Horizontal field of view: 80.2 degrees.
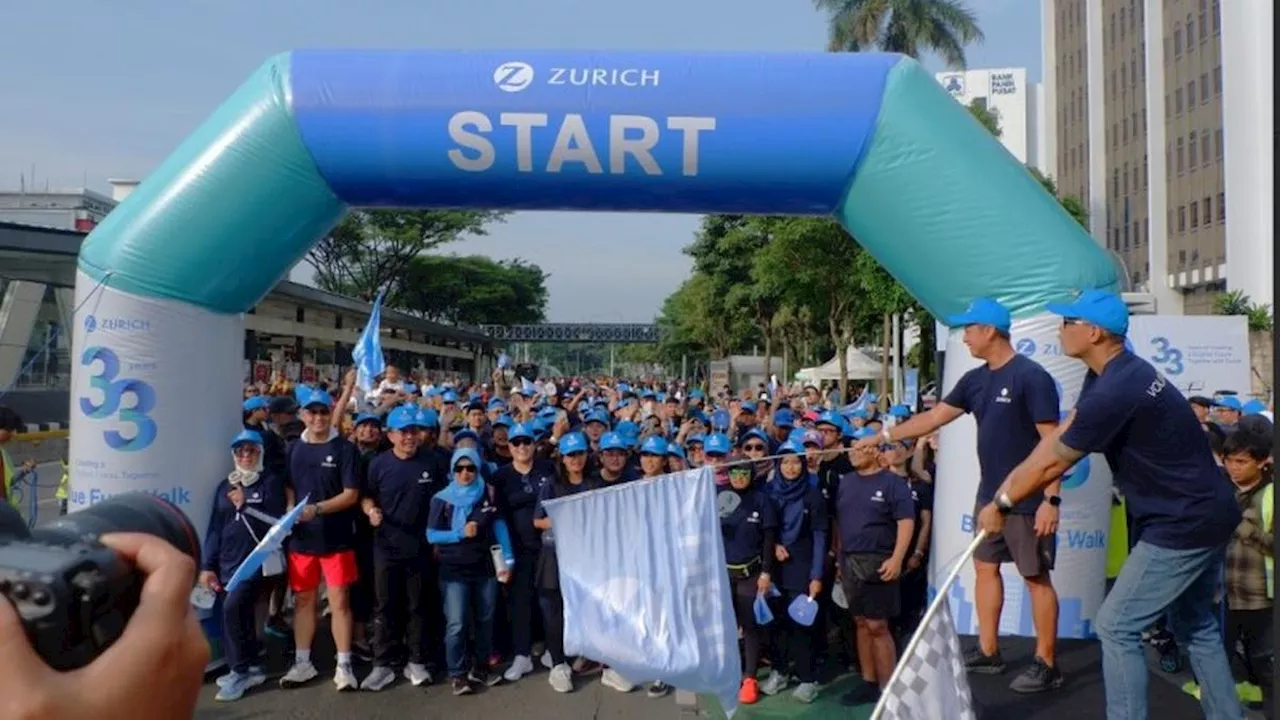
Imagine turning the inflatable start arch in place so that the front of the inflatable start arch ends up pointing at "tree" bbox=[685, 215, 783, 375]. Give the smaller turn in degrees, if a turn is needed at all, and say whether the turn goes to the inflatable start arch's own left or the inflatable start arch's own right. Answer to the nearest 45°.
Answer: approximately 180°

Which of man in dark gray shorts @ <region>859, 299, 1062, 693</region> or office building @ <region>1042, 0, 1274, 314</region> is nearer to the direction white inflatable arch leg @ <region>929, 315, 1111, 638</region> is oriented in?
the man in dark gray shorts

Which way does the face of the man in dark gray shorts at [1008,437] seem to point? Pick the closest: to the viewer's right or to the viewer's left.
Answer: to the viewer's left

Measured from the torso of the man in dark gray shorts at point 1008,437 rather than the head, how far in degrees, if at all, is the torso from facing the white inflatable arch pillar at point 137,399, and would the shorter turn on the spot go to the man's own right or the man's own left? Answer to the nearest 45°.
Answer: approximately 45° to the man's own right

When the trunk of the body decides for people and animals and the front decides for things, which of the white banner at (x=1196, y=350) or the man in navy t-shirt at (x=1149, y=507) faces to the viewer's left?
the man in navy t-shirt

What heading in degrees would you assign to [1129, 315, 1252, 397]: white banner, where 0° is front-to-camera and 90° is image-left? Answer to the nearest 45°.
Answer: approximately 0°

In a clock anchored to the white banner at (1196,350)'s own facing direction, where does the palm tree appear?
The palm tree is roughly at 5 o'clock from the white banner.

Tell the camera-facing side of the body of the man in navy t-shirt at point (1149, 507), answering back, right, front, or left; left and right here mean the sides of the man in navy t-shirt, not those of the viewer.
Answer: left
